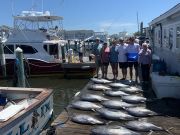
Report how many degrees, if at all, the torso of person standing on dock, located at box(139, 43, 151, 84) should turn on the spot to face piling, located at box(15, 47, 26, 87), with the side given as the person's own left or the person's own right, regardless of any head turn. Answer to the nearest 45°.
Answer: approximately 90° to the person's own right

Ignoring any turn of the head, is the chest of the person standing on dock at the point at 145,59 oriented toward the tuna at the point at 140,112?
yes

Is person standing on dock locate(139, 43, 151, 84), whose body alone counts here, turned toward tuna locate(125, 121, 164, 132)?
yes

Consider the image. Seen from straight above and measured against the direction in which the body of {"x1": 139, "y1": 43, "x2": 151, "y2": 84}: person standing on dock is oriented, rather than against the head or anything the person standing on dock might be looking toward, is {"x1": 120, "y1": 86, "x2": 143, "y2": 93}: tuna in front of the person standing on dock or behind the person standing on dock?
in front

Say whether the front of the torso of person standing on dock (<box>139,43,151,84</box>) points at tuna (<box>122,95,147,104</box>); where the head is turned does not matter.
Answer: yes

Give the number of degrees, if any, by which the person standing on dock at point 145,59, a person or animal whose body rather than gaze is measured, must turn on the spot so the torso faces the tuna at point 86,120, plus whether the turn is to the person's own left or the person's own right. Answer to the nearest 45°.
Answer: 0° — they already face it

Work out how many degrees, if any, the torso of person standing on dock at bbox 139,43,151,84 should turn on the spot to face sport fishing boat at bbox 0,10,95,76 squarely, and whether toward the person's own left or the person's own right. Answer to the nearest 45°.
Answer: approximately 135° to the person's own right

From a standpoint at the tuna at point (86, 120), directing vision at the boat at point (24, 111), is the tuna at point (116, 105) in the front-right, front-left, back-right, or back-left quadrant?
back-right

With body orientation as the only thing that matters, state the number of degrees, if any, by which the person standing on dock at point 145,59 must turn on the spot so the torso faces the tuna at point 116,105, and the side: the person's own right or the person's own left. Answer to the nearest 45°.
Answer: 0° — they already face it

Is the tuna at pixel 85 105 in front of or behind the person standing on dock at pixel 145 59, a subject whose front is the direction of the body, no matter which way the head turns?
in front

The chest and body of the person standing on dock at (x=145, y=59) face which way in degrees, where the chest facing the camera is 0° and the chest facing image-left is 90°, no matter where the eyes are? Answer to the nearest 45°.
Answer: approximately 0°

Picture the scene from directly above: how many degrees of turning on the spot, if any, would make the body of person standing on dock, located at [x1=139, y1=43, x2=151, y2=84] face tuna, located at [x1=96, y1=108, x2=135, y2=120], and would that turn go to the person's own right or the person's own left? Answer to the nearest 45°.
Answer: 0° — they already face it

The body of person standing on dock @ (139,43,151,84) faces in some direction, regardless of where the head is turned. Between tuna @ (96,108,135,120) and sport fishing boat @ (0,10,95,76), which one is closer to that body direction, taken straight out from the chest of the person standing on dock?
the tuna

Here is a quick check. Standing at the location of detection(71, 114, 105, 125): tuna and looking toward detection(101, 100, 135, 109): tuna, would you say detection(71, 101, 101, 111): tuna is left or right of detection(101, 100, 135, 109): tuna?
left
